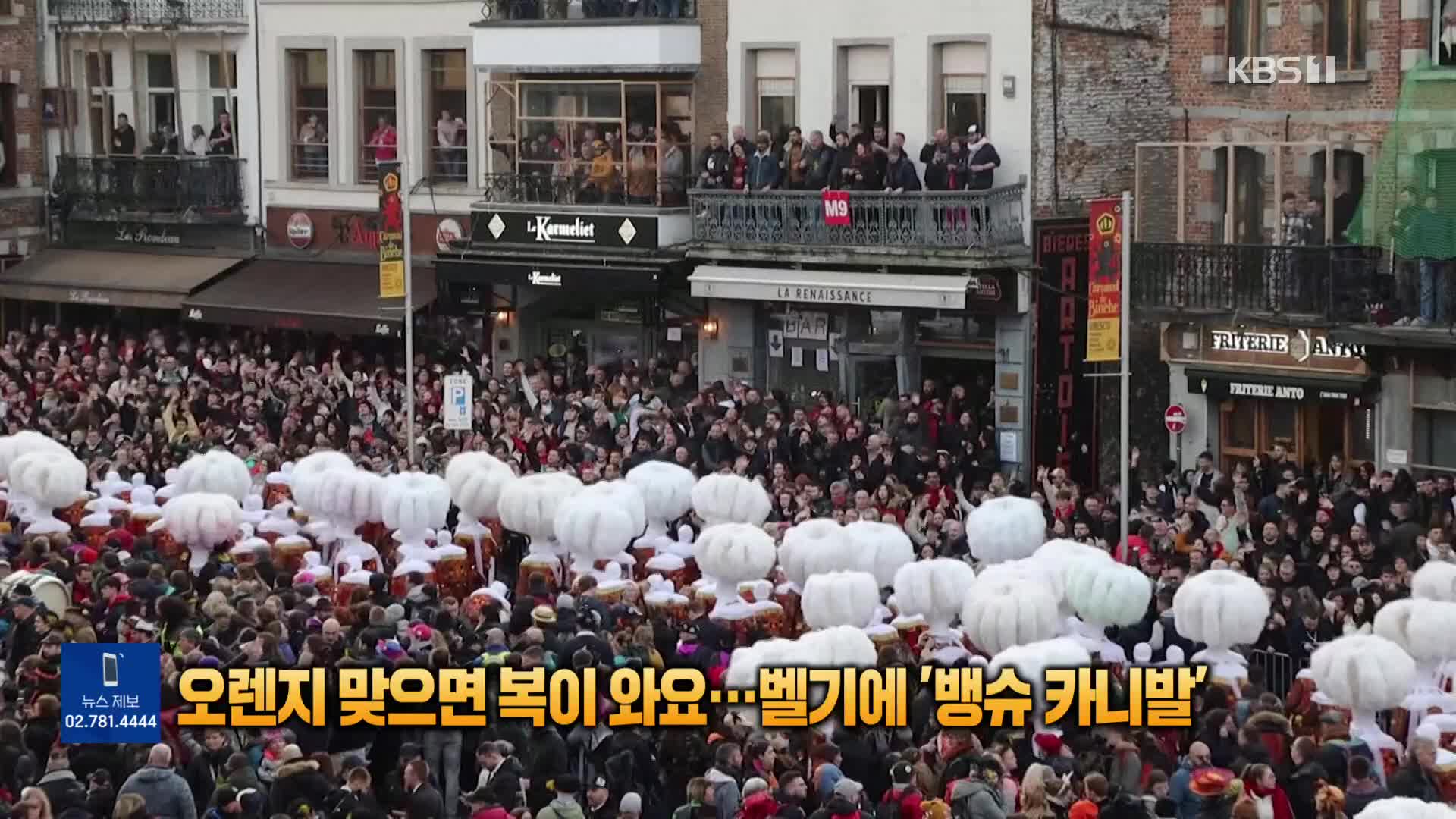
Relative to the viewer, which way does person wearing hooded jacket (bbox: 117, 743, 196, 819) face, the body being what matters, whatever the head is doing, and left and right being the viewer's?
facing away from the viewer

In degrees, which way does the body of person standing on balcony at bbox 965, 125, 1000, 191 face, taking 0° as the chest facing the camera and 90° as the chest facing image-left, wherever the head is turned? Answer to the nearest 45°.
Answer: approximately 45°

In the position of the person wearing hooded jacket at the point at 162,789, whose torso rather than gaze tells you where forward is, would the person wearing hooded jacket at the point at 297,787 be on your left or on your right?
on your right

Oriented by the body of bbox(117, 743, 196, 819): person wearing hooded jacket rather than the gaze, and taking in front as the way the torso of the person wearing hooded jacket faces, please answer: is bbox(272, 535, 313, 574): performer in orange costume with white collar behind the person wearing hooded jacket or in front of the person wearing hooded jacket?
in front

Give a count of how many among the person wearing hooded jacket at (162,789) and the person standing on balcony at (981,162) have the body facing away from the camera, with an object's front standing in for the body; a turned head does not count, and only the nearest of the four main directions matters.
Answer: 1

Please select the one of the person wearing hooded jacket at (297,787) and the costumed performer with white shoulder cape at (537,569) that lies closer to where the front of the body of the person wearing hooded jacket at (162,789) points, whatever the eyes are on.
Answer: the costumed performer with white shoulder cape

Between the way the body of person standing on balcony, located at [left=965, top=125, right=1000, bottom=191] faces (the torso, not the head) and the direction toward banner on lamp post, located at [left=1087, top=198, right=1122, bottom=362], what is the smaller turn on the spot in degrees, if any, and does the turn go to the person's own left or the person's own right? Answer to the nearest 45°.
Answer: approximately 45° to the person's own left

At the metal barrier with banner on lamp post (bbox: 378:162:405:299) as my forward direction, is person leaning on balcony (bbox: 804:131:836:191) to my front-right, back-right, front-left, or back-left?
front-right

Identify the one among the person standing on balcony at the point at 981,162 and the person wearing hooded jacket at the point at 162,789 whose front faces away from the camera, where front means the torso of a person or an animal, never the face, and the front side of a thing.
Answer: the person wearing hooded jacket

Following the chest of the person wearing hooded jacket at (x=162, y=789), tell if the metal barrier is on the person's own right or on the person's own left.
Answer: on the person's own right

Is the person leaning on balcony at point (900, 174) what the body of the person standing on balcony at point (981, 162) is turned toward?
no

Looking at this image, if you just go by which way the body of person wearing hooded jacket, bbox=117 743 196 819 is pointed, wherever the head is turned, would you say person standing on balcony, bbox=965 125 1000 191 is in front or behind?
in front

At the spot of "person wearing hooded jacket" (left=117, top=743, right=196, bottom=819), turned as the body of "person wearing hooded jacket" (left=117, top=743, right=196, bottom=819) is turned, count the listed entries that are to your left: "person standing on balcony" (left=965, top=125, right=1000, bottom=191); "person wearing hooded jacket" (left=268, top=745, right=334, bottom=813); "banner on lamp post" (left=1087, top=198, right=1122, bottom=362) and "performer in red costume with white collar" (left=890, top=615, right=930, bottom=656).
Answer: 0

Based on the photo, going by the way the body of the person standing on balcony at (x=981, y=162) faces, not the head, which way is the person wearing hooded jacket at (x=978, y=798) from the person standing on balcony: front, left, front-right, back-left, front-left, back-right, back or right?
front-left
